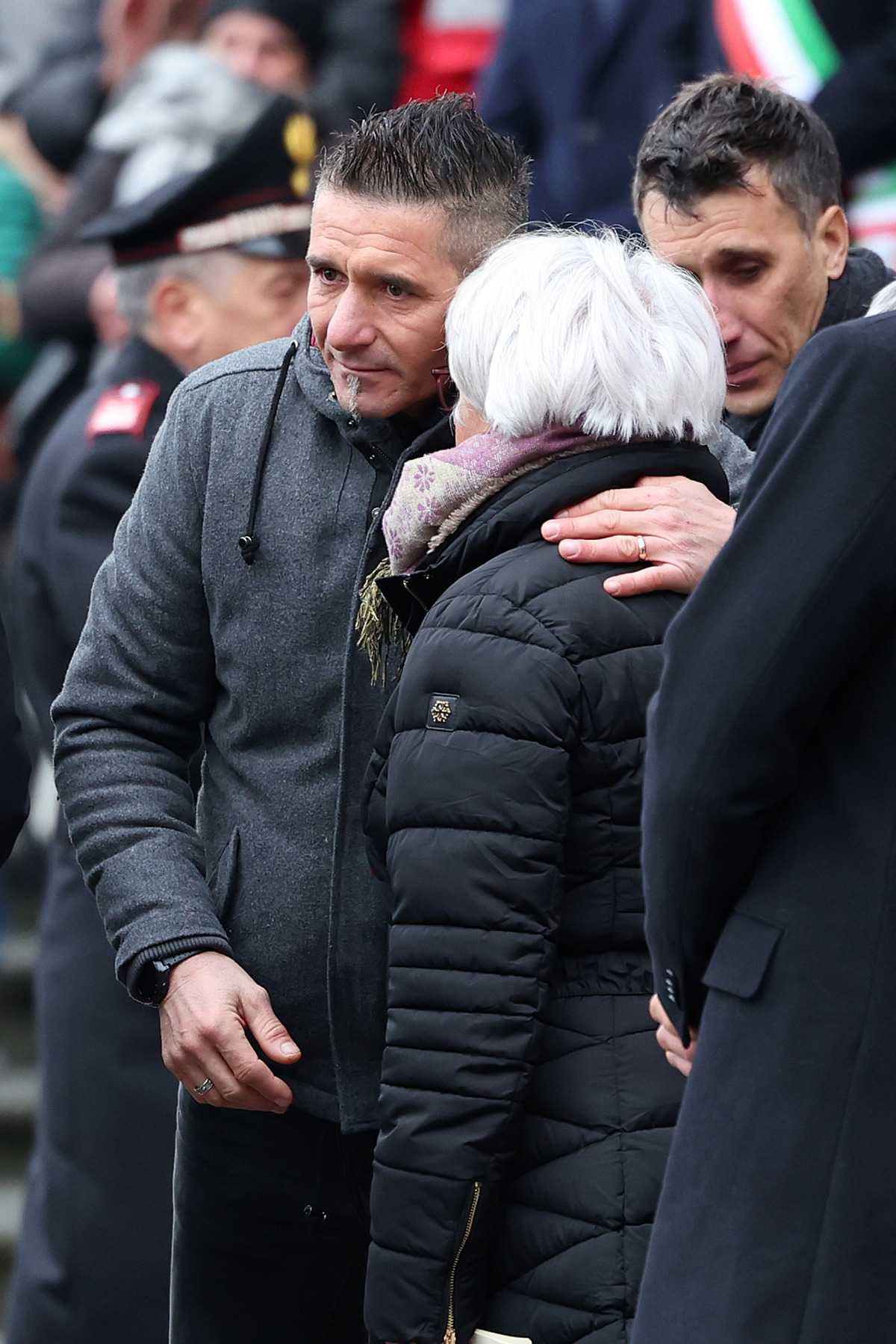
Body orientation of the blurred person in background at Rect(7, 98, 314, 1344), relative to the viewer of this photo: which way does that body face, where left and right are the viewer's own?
facing to the right of the viewer

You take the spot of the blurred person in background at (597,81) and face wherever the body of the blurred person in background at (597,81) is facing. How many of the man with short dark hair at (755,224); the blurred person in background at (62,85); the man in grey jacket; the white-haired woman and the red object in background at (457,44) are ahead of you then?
3

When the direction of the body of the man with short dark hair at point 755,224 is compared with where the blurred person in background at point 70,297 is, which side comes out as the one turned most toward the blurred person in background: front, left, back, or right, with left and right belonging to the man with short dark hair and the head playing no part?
right

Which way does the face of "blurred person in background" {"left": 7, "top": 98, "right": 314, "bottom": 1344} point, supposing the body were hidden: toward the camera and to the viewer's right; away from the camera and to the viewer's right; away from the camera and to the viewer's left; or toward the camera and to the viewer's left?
toward the camera and to the viewer's right

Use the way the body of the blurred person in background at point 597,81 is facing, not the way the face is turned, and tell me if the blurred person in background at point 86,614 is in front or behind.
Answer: in front

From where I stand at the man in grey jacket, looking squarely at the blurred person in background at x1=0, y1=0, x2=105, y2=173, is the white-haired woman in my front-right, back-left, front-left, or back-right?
back-right

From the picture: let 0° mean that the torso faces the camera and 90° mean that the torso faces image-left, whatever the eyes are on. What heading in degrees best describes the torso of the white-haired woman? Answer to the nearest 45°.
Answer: approximately 135°

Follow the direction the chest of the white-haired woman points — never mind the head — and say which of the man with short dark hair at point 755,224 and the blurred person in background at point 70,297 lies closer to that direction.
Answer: the blurred person in background

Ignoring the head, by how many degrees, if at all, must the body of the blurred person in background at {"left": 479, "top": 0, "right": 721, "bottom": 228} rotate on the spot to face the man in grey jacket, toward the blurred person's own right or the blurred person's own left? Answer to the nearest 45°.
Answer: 0° — they already face them

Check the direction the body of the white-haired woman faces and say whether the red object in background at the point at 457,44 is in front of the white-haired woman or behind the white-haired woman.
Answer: in front

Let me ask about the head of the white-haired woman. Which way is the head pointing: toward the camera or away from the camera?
away from the camera

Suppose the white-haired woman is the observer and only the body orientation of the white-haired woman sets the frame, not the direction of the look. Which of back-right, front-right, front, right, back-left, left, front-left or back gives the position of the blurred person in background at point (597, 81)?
front-right
